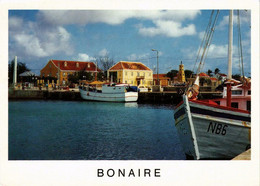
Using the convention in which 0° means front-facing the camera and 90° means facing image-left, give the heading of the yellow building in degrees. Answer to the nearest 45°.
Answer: approximately 315°

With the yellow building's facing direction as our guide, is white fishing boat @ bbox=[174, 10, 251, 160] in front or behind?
in front

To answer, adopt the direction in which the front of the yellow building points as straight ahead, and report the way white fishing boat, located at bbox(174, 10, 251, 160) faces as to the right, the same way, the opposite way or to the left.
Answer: to the right
